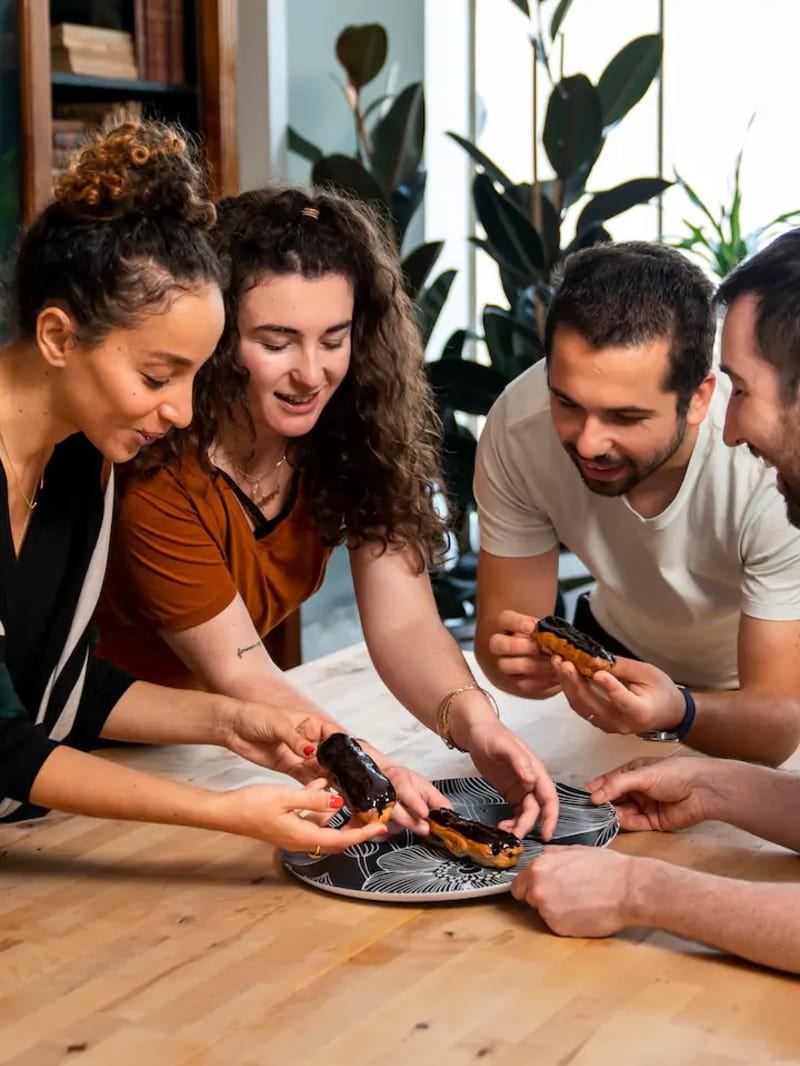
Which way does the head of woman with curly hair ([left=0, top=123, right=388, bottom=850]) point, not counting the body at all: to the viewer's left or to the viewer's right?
to the viewer's right

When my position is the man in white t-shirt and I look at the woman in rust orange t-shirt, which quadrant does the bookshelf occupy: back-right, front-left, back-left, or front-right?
front-right

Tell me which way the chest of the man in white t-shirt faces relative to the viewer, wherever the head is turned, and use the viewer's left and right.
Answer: facing the viewer and to the left of the viewer

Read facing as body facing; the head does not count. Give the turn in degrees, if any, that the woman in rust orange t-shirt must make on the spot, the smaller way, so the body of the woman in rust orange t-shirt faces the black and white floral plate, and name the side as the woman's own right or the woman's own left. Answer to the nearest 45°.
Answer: approximately 45° to the woman's own right

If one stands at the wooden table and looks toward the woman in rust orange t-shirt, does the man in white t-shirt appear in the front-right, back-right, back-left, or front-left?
front-right

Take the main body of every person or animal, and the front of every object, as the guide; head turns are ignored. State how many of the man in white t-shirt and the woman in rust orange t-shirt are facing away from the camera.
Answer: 0

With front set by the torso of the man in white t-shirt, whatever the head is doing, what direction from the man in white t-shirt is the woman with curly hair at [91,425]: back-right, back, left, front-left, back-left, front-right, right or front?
front

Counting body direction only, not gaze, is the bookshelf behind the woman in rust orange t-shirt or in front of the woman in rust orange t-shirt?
behind

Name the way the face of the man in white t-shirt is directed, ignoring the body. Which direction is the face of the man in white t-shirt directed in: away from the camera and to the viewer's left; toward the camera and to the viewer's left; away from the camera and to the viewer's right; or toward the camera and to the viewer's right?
toward the camera and to the viewer's left

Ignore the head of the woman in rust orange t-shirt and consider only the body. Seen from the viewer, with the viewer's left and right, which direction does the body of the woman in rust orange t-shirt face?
facing the viewer and to the right of the viewer

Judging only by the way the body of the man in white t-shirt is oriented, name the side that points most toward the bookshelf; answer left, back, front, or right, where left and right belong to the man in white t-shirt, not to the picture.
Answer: right

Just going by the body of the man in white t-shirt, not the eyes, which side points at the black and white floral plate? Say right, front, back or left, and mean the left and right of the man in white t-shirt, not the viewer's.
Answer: front
